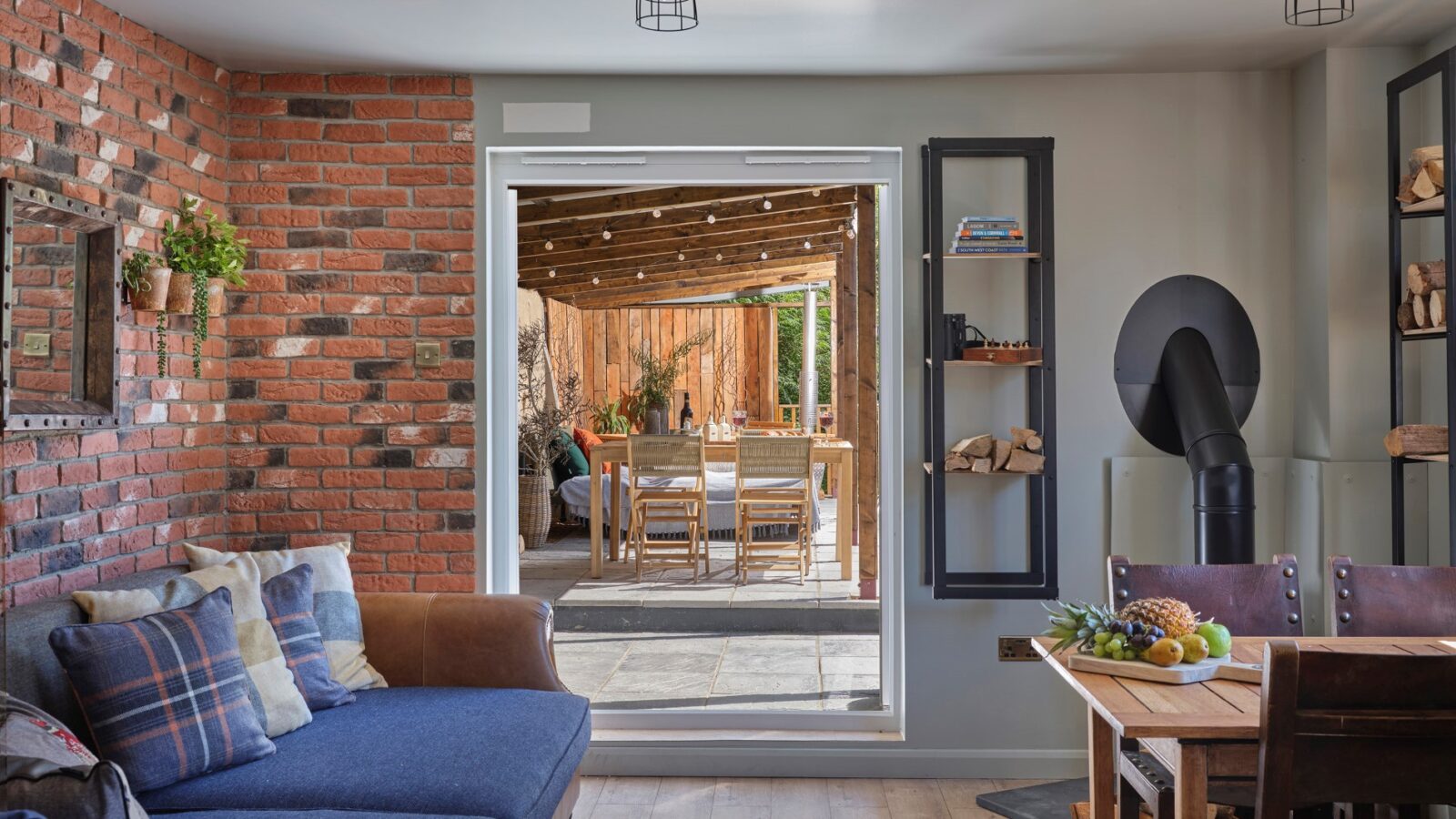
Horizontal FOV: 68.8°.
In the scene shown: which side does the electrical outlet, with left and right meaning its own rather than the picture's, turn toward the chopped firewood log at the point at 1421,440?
left

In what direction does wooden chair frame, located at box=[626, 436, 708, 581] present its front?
away from the camera

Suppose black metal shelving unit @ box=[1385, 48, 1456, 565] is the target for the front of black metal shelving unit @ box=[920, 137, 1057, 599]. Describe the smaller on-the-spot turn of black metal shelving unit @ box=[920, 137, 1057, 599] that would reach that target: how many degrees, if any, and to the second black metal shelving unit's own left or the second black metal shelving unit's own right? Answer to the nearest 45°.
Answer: approximately 90° to the second black metal shelving unit's own left

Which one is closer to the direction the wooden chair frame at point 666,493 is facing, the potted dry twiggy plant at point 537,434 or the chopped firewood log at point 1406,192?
the potted dry twiggy plant

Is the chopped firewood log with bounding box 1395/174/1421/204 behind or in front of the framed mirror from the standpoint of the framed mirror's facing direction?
in front

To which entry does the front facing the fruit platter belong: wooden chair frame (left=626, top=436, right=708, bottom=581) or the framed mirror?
the framed mirror

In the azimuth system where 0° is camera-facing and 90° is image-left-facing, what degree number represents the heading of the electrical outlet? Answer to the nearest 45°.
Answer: approximately 0°

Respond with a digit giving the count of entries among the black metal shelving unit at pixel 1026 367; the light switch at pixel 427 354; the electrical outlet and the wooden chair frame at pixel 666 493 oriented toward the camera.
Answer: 3

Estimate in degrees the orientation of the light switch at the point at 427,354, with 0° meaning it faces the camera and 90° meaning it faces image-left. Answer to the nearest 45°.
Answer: approximately 0°

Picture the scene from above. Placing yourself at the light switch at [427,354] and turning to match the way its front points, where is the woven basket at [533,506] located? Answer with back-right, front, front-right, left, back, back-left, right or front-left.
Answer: back

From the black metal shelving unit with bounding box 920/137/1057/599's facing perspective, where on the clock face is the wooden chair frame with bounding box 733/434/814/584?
The wooden chair frame is roughly at 5 o'clock from the black metal shelving unit.
